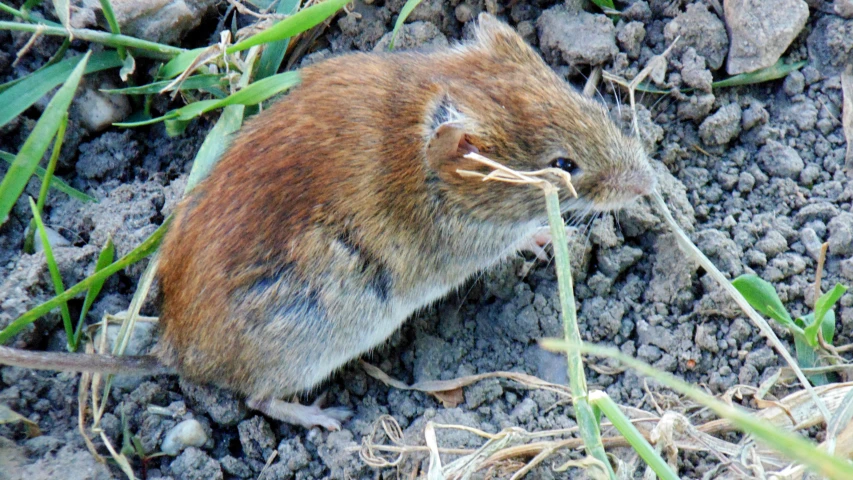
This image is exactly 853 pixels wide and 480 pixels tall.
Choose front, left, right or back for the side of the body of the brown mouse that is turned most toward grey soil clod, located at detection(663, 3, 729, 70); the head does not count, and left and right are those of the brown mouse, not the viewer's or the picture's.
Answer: front

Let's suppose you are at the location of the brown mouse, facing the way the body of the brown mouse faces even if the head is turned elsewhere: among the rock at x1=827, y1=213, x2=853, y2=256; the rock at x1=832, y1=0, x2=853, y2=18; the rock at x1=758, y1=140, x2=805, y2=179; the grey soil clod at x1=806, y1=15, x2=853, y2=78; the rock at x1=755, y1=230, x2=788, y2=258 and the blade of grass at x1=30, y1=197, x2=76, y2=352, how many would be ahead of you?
5

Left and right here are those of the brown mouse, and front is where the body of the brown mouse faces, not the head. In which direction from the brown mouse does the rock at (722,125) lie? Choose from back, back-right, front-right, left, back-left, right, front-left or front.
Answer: front

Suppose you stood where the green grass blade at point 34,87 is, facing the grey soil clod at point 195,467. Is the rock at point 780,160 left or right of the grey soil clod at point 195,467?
left

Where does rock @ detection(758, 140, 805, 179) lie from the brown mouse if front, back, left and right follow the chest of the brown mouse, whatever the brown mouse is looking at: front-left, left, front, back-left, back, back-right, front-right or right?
front

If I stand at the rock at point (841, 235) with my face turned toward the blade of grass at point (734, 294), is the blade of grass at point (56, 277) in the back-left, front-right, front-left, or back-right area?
front-right

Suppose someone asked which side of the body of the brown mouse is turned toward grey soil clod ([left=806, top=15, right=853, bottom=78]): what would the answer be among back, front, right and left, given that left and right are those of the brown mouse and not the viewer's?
front

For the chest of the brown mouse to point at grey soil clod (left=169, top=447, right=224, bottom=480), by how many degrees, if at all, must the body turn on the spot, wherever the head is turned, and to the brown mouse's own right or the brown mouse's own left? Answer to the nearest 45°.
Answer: approximately 135° to the brown mouse's own right

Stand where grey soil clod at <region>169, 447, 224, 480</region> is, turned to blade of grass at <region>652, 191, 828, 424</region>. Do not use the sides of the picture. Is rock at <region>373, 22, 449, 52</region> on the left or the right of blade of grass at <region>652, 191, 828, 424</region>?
left

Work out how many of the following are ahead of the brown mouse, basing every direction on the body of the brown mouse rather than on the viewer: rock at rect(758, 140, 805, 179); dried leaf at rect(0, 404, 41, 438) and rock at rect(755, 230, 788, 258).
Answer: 2

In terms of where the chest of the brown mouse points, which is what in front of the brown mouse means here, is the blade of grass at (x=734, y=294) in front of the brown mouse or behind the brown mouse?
in front

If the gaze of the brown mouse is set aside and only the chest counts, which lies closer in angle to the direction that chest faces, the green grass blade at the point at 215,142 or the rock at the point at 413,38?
the rock

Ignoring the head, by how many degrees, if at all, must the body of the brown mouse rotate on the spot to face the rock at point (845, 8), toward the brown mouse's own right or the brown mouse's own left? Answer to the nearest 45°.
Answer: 0° — it already faces it

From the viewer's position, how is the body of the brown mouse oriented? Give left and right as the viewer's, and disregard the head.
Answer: facing to the right of the viewer

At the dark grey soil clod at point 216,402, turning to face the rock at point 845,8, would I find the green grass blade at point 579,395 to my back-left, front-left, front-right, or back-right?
front-right
